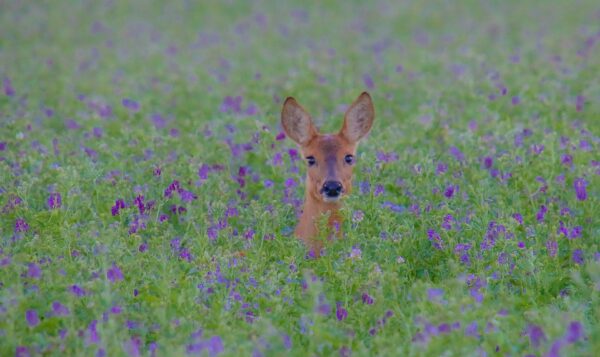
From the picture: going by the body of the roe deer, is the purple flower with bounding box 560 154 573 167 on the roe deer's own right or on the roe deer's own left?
on the roe deer's own left

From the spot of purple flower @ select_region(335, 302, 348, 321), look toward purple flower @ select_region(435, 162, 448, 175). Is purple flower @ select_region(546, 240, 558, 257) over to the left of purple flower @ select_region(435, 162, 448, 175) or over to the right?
right

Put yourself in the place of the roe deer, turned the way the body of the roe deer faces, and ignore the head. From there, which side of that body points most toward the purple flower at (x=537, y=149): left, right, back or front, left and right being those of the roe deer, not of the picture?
left

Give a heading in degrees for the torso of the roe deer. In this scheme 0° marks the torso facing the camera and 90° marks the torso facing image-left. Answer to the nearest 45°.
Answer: approximately 0°

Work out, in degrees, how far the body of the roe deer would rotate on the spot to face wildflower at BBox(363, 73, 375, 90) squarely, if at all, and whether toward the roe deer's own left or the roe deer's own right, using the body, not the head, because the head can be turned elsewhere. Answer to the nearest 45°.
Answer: approximately 180°

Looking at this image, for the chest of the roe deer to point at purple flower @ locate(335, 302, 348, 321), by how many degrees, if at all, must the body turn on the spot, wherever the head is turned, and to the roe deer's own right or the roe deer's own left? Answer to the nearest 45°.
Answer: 0° — it already faces it

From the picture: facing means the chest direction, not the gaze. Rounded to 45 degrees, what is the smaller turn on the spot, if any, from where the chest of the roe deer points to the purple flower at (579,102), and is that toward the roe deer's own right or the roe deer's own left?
approximately 135° to the roe deer's own left

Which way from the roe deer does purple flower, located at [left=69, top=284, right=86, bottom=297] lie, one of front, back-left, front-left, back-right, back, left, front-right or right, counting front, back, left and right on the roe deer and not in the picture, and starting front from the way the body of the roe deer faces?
front-right

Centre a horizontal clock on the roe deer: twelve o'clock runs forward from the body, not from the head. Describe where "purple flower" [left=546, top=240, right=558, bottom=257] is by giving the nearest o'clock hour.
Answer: The purple flower is roughly at 10 o'clock from the roe deer.

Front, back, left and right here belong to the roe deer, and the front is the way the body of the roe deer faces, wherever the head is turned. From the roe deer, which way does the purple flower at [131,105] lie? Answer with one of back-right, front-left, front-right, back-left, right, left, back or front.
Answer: back-right

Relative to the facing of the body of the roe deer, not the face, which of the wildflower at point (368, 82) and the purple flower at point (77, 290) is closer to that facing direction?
the purple flower

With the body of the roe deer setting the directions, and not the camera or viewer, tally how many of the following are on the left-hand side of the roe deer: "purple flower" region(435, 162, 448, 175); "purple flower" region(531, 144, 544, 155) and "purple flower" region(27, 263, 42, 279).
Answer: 2
